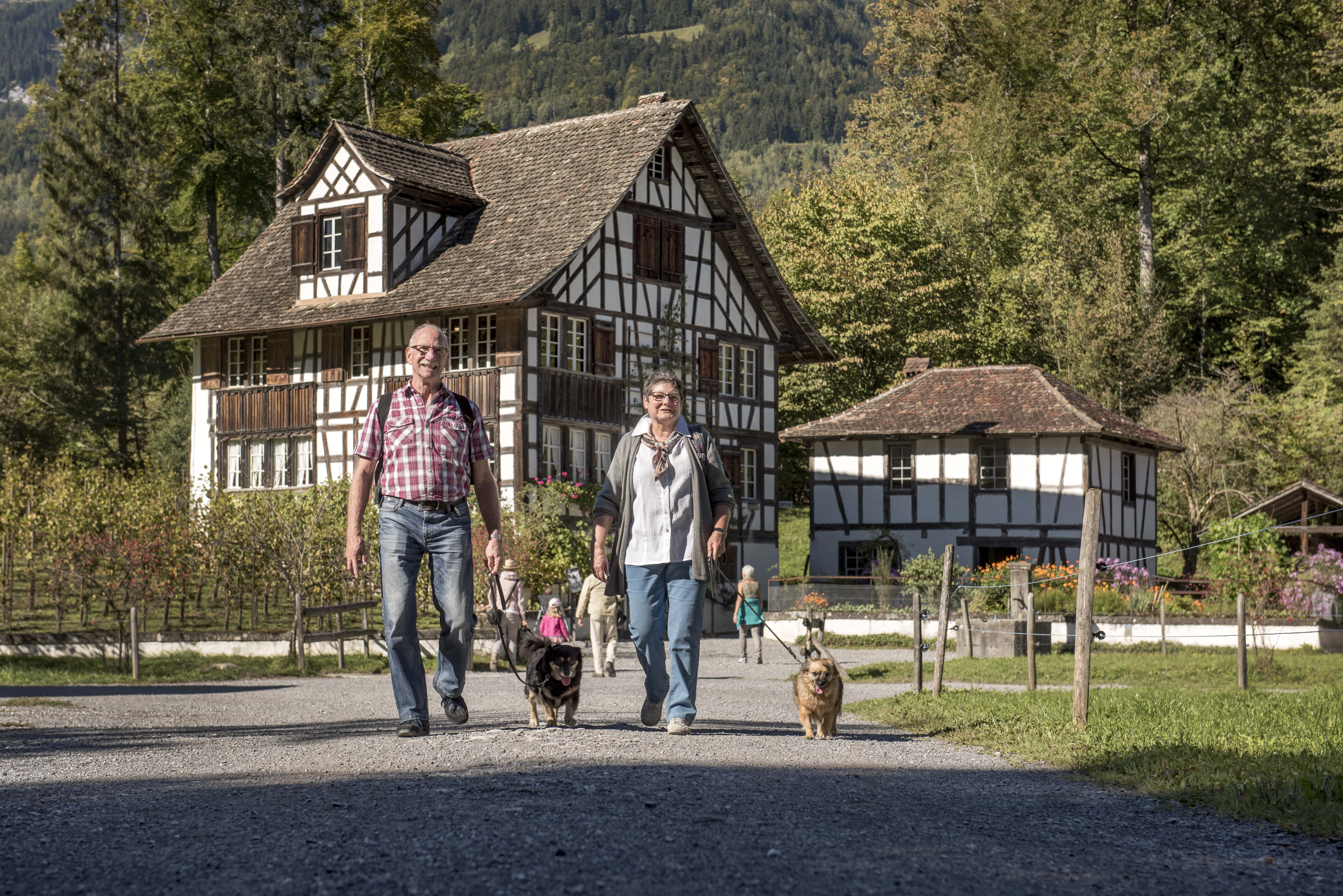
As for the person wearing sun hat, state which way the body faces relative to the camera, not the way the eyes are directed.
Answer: away from the camera

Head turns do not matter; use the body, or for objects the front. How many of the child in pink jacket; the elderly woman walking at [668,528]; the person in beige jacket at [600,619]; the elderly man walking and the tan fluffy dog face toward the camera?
3

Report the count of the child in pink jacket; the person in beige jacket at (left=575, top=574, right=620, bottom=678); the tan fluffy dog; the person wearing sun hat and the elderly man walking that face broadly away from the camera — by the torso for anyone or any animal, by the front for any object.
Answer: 3

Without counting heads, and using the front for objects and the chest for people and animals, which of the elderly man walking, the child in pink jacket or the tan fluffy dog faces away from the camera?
the child in pink jacket

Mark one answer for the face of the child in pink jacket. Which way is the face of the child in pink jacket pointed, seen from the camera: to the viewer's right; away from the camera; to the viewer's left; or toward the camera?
away from the camera

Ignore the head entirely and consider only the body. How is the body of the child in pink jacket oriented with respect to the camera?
away from the camera

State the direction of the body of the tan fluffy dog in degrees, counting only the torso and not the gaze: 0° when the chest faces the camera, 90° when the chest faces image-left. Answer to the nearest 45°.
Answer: approximately 0°

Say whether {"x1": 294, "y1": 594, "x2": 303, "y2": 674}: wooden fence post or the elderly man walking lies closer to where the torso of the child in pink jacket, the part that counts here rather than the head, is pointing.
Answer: the wooden fence post

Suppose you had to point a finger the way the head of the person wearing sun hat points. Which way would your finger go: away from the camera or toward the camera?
away from the camera

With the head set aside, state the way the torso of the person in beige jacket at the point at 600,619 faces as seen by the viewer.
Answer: away from the camera

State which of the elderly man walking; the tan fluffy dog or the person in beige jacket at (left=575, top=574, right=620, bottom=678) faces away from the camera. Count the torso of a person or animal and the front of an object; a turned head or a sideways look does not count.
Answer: the person in beige jacket
